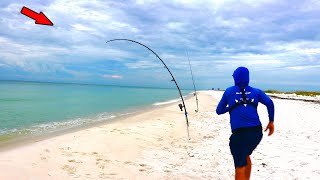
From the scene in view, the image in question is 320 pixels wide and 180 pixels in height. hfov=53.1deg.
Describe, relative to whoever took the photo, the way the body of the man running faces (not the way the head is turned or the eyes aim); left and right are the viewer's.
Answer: facing away from the viewer
